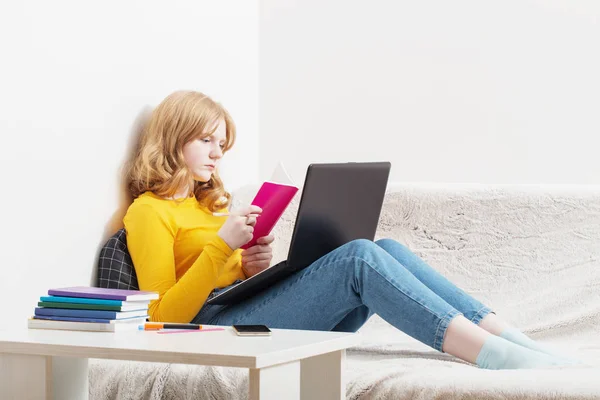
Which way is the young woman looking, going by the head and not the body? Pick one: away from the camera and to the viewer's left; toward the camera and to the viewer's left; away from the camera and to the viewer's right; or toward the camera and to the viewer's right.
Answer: toward the camera and to the viewer's right

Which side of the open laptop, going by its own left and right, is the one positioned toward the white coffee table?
left

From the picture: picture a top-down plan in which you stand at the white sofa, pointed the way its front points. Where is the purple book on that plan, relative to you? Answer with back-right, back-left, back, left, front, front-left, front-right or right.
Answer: front-right

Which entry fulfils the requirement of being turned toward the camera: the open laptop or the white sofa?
the white sofa

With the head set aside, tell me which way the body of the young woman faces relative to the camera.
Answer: to the viewer's right

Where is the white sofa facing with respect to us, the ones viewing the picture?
facing the viewer

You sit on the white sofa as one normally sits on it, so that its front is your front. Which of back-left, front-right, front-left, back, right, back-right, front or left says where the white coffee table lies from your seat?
front-right

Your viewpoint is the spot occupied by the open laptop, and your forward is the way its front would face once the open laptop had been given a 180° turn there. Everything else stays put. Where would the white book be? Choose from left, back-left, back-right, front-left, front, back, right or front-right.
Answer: right

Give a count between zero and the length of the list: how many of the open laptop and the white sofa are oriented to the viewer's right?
0

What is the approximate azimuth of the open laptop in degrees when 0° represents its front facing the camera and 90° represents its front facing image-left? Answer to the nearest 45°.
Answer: approximately 135°
